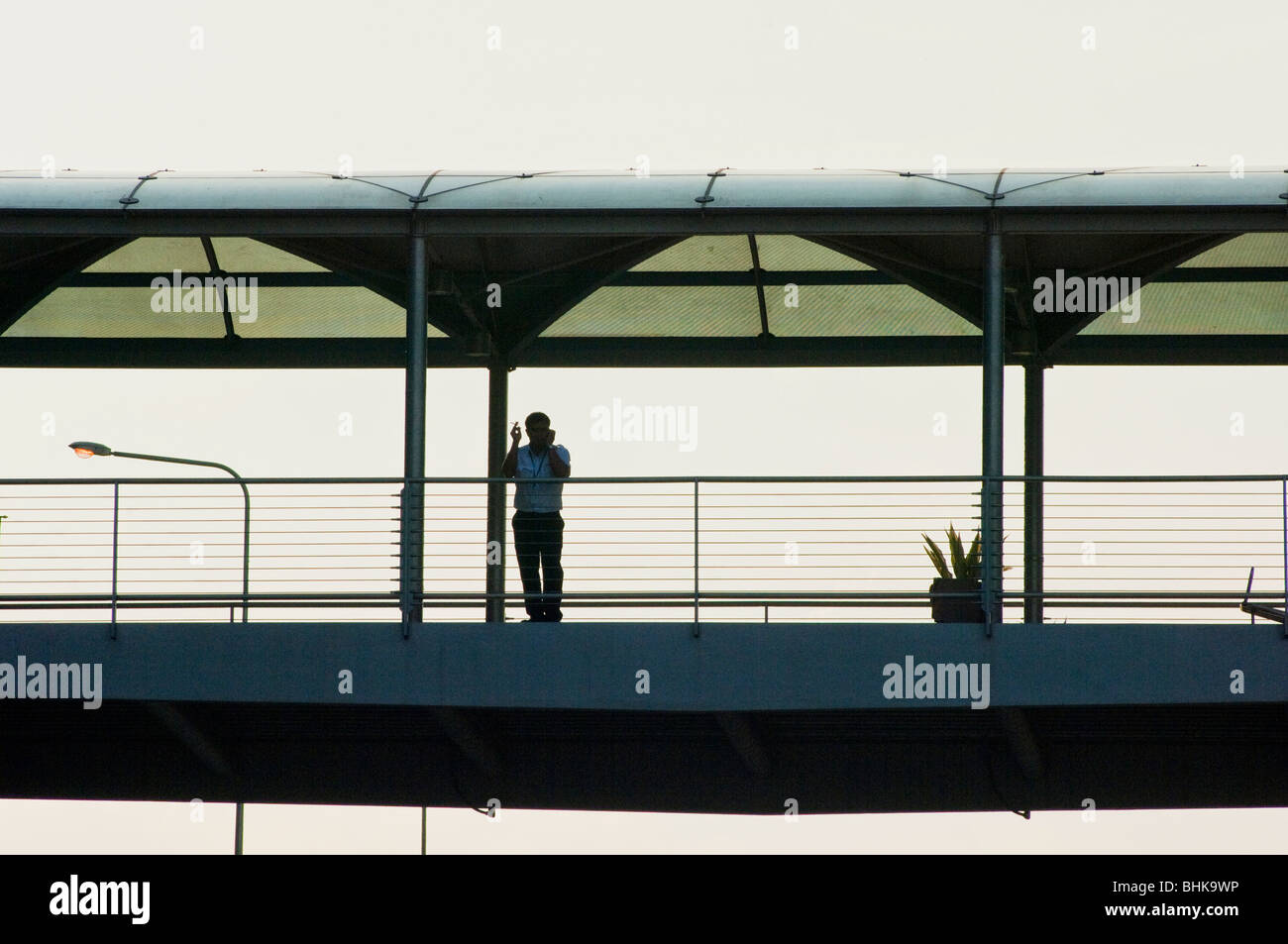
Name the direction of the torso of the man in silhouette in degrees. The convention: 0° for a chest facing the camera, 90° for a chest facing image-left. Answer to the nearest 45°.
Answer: approximately 0°

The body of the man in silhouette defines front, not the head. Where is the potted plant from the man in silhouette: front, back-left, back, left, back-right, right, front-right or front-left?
left
